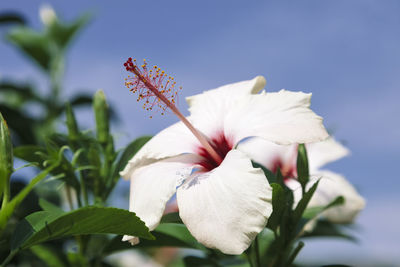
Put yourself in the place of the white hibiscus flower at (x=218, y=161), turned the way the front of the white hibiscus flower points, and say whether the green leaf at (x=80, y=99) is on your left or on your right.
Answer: on your right

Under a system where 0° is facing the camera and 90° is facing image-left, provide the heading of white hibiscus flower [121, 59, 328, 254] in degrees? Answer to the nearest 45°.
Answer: approximately 45°

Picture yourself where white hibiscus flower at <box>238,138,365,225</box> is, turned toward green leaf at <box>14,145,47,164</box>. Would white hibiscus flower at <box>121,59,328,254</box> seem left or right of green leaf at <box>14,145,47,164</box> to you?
left

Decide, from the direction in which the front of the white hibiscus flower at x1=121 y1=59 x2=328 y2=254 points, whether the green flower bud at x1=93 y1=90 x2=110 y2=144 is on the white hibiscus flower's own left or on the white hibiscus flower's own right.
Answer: on the white hibiscus flower's own right

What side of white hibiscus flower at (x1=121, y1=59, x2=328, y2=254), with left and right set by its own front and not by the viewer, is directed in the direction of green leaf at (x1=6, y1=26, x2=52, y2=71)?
right

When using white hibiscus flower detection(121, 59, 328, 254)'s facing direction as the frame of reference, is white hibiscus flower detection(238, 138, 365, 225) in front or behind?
behind
